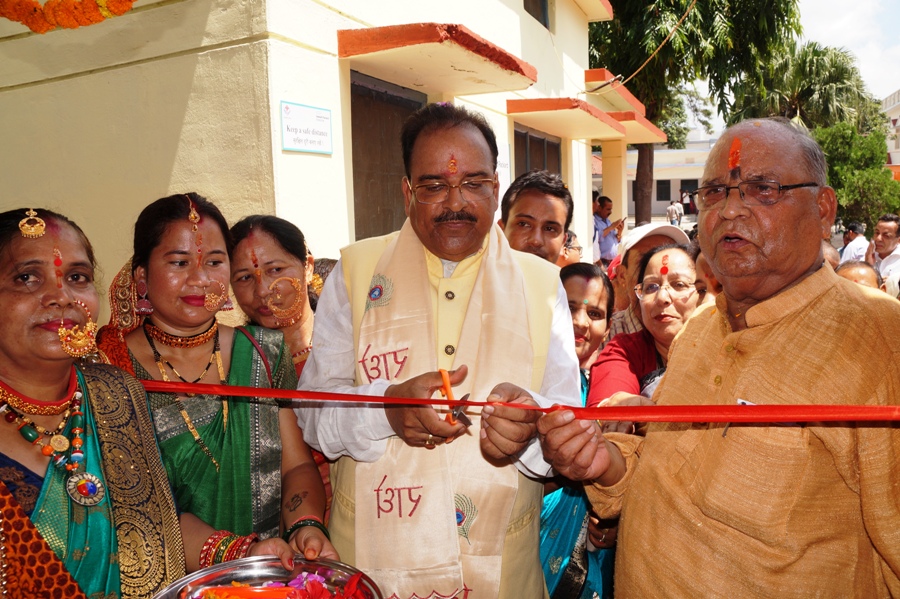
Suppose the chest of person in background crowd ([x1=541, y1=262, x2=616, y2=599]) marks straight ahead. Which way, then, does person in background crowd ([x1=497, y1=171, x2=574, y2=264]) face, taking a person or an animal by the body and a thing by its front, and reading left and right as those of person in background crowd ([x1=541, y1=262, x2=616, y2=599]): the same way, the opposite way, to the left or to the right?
the same way

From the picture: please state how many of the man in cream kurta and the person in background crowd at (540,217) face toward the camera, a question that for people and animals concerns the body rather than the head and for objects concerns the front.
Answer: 2

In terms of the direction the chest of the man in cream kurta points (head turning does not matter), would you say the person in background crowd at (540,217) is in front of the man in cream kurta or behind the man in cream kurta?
behind

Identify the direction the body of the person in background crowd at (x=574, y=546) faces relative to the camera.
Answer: toward the camera

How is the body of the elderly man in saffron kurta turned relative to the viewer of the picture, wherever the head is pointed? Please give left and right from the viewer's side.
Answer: facing the viewer and to the left of the viewer

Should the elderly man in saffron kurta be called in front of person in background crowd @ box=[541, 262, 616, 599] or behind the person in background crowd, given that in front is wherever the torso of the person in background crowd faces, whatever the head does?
in front

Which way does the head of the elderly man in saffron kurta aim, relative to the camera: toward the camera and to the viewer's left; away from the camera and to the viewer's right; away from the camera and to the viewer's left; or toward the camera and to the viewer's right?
toward the camera and to the viewer's left

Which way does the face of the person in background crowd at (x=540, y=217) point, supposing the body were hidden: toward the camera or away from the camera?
toward the camera

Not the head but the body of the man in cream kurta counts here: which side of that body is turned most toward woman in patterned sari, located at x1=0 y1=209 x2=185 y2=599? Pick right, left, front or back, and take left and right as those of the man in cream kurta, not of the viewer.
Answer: right

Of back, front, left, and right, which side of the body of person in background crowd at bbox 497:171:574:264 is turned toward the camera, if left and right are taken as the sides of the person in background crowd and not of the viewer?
front

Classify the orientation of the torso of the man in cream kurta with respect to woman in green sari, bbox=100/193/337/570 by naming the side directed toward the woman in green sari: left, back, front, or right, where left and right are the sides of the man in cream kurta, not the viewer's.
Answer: right

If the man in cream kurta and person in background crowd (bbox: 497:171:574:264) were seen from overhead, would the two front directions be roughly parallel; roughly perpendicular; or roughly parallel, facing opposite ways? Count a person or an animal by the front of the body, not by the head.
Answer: roughly parallel

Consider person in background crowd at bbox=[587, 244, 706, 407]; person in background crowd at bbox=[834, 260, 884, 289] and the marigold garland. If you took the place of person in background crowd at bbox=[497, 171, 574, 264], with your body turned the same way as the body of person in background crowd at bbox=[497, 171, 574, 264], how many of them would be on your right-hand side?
1
